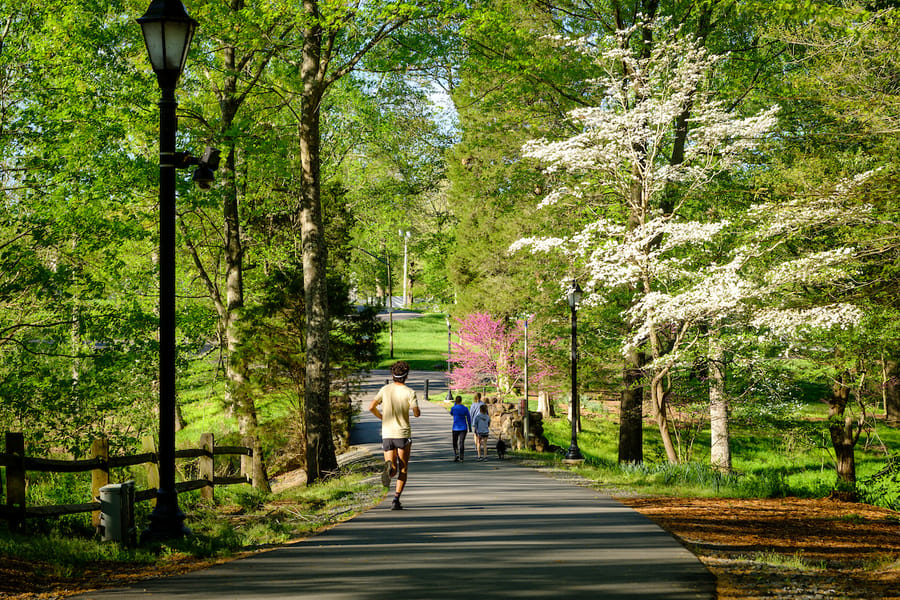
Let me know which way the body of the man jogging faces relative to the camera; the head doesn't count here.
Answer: away from the camera

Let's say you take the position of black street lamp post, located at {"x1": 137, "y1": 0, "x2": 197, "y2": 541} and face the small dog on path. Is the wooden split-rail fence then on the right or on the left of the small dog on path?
left

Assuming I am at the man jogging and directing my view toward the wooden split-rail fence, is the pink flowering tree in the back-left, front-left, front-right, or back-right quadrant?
back-right

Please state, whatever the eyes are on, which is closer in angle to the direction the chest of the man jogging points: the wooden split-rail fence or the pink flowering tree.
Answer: the pink flowering tree

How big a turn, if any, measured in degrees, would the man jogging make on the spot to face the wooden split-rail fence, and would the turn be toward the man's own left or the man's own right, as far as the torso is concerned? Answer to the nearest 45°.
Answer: approximately 90° to the man's own left

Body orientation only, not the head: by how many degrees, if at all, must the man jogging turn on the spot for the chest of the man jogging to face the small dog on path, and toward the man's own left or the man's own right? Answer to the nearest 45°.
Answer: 0° — they already face it

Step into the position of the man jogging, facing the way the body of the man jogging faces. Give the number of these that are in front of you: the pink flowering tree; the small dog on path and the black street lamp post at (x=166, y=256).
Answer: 2

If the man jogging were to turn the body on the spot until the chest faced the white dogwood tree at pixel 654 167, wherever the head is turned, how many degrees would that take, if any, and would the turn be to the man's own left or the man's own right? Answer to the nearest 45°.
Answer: approximately 45° to the man's own right

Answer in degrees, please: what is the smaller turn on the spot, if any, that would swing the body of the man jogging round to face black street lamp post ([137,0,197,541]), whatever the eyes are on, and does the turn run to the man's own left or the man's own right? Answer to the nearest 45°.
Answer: approximately 135° to the man's own left

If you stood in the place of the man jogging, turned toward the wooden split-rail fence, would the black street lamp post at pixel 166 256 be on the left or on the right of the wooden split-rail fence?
left

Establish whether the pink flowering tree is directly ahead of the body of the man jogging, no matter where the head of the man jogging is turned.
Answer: yes

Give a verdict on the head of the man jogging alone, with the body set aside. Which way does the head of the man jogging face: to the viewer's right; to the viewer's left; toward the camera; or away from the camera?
away from the camera
